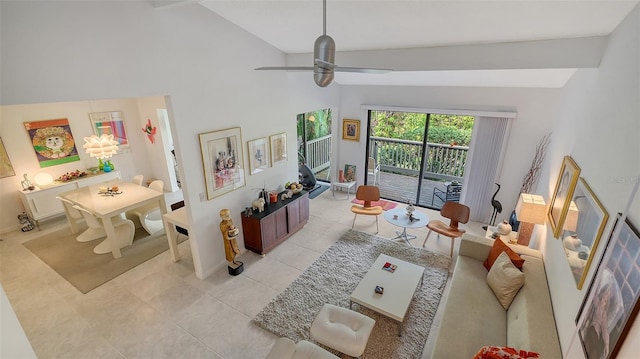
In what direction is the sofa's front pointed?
to the viewer's left

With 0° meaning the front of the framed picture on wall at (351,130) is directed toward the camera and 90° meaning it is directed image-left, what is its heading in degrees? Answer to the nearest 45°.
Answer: approximately 0°

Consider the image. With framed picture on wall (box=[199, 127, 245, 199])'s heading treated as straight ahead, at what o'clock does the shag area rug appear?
The shag area rug is roughly at 12 o'clock from the framed picture on wall.

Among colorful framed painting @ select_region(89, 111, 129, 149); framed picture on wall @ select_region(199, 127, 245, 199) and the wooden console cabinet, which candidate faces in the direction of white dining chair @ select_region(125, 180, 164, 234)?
the colorful framed painting

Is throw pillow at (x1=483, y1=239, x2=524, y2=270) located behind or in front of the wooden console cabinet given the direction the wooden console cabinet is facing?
in front

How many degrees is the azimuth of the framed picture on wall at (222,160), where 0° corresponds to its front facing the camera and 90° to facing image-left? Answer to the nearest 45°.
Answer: approximately 315°

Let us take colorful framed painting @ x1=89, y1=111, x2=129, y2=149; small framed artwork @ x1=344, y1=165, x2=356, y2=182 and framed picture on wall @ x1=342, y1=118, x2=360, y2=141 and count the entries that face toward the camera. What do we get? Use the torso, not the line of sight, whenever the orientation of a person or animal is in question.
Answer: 3

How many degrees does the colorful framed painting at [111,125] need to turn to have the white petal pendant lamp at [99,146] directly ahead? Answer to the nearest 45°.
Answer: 0° — it already faces it
